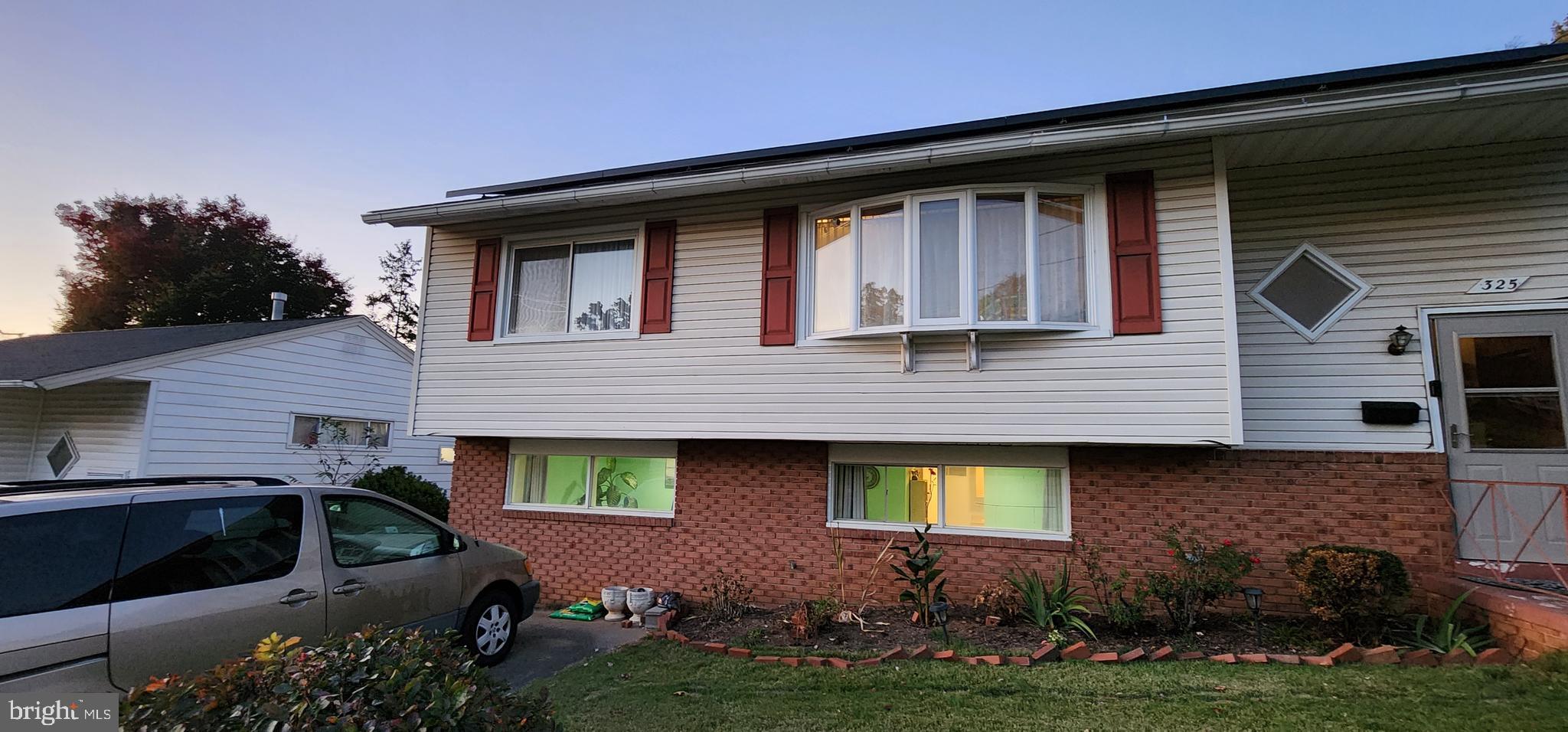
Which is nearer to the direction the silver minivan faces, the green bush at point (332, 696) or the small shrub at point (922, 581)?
the small shrub

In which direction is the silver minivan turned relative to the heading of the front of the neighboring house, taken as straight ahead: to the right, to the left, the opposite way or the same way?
the opposite way

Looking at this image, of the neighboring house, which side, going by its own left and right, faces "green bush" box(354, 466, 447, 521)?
left

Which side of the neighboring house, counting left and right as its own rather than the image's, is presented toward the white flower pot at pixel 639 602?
left

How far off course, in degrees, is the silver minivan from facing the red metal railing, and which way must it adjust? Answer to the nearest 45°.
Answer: approximately 90° to its right

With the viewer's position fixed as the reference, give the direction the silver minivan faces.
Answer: facing away from the viewer and to the right of the viewer

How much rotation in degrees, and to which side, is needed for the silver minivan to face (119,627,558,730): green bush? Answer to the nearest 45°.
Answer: approximately 135° to its right

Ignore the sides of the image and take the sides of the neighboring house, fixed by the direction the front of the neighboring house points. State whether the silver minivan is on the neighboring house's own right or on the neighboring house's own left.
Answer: on the neighboring house's own left
